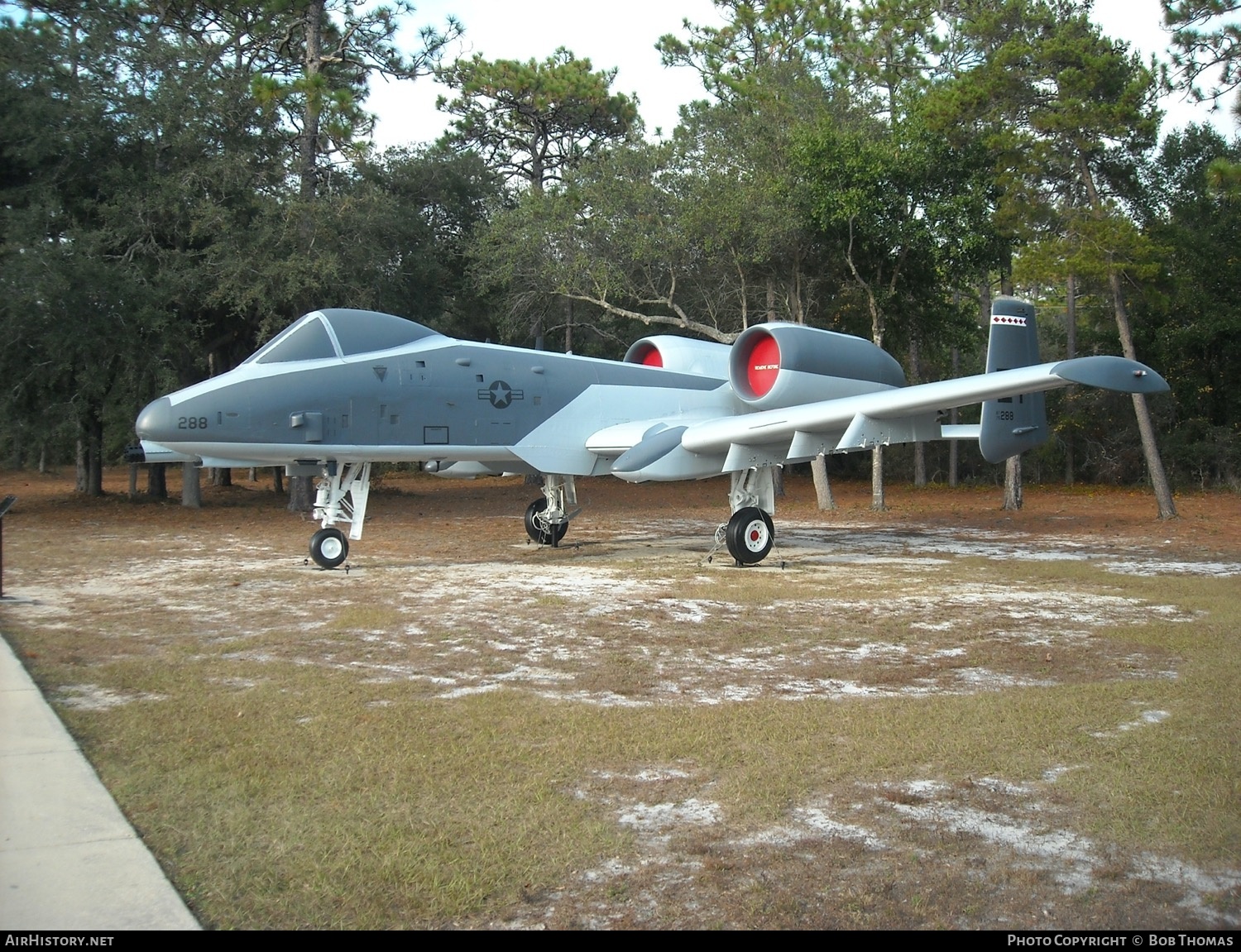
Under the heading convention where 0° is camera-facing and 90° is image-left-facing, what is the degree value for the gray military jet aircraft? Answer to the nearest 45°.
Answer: approximately 45°
